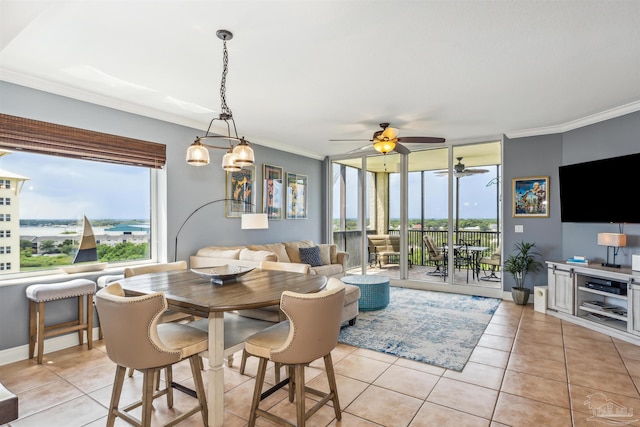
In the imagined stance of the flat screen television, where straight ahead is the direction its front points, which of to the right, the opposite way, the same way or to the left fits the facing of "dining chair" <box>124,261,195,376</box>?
the opposite way

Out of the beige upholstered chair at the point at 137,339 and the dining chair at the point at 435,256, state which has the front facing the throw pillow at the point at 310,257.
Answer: the beige upholstered chair

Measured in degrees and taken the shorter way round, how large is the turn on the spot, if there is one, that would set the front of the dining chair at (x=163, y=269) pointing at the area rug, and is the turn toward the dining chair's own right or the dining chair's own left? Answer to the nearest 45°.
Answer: approximately 45° to the dining chair's own left

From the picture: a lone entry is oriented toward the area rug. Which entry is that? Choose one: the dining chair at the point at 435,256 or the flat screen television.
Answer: the flat screen television

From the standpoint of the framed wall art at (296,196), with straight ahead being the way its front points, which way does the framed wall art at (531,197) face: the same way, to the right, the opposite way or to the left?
to the right

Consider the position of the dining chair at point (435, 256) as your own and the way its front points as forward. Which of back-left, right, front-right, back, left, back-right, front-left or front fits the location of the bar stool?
back-right

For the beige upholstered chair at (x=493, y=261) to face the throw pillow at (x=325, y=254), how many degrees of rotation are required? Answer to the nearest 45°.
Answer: approximately 45° to its left

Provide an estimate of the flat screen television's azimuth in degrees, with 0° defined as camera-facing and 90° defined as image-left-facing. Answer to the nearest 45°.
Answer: approximately 45°

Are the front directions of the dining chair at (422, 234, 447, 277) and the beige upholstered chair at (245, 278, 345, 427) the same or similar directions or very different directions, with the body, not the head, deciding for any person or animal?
very different directions

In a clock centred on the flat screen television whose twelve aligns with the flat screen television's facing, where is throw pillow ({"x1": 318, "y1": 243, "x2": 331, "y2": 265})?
The throw pillow is roughly at 1 o'clock from the flat screen television.
